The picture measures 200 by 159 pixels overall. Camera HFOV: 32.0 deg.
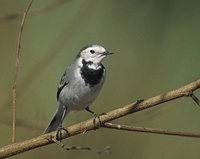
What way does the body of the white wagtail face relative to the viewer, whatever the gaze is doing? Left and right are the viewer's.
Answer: facing the viewer and to the right of the viewer
